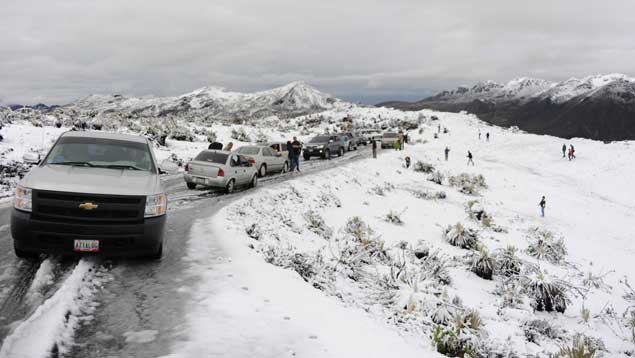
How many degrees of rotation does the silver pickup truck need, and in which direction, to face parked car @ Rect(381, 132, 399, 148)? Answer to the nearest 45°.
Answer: approximately 135° to its left

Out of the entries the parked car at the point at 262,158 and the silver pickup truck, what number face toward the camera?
1

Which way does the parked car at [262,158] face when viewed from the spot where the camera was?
facing away from the viewer and to the right of the viewer

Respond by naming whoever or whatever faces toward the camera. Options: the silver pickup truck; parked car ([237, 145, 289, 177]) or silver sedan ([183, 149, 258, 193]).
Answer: the silver pickup truck

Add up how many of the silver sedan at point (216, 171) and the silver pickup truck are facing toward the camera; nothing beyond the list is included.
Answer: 1

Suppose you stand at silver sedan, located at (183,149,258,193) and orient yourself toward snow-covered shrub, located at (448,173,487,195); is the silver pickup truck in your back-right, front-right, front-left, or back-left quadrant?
back-right

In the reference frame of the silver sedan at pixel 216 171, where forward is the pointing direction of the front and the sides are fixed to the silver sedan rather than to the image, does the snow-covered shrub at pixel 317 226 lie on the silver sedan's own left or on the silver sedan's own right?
on the silver sedan's own right

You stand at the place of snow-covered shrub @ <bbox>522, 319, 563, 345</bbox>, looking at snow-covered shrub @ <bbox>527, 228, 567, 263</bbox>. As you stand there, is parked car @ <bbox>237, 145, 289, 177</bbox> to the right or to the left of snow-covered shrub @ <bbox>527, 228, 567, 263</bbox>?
left

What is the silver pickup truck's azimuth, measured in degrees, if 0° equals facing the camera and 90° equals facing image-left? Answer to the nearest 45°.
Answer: approximately 0°

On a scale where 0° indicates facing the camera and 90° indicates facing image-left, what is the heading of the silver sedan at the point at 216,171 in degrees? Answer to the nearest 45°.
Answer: approximately 225°
